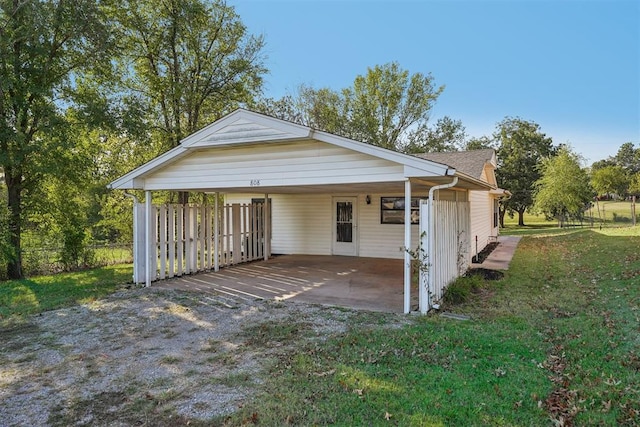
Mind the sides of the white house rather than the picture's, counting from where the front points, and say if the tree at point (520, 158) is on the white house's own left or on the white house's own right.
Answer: on the white house's own left

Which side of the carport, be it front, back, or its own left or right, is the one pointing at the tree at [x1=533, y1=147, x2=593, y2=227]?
back

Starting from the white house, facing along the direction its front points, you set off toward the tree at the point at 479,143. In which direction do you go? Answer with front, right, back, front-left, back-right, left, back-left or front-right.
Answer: back

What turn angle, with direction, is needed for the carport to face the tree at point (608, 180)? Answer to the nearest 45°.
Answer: approximately 180°

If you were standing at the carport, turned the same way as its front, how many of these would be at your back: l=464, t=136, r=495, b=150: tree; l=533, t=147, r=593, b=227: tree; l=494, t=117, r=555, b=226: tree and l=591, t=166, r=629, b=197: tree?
4

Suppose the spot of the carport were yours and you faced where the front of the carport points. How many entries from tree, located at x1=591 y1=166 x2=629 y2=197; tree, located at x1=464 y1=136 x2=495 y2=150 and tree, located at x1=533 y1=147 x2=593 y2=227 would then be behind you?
3

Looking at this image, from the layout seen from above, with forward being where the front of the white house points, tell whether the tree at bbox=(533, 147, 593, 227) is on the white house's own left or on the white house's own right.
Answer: on the white house's own left
